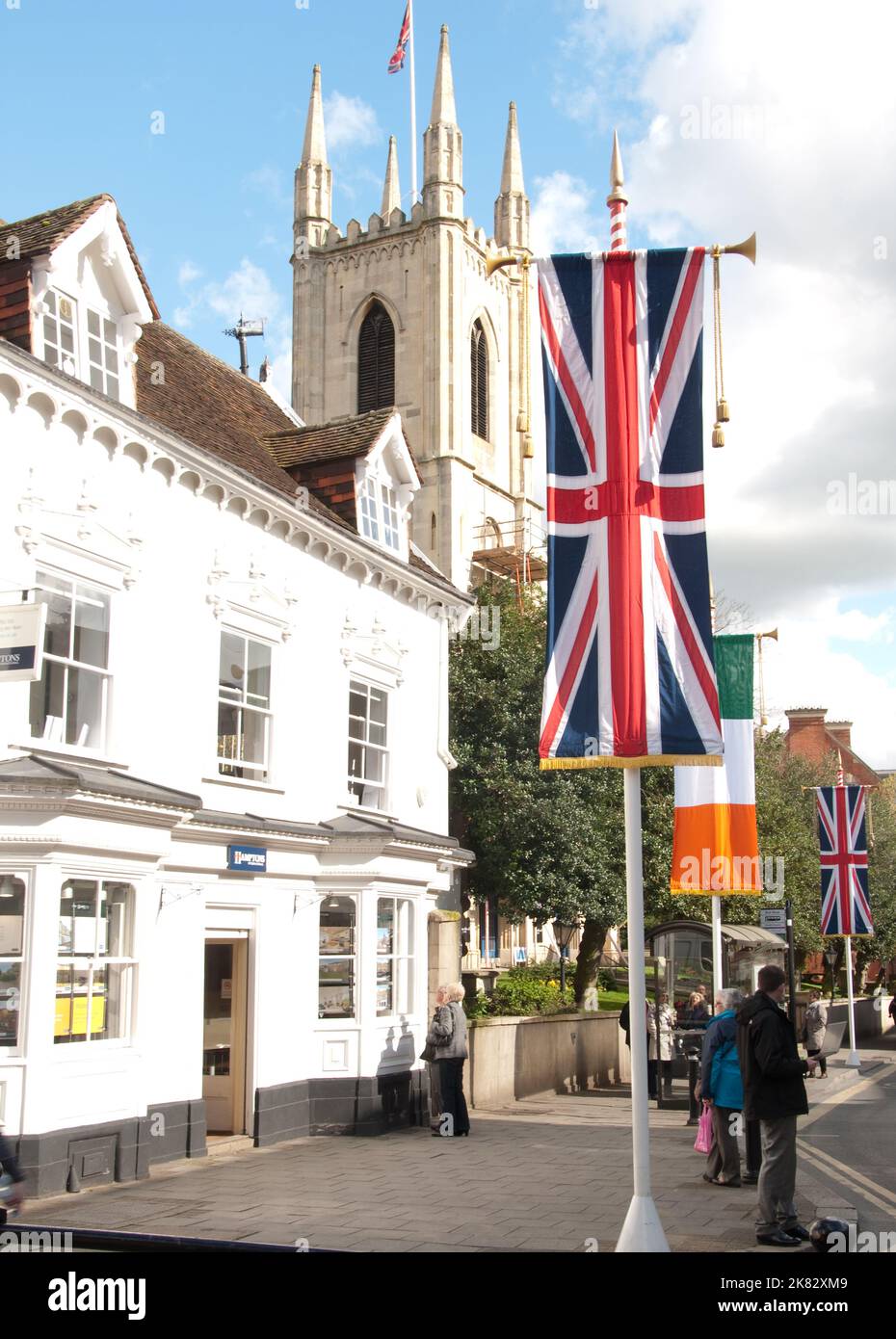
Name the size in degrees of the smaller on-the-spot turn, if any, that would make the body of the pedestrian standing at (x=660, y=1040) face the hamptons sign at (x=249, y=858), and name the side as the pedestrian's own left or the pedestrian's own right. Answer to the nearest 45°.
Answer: approximately 45° to the pedestrian's own right

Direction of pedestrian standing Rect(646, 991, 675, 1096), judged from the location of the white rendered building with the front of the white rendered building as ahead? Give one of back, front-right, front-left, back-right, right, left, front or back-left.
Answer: left

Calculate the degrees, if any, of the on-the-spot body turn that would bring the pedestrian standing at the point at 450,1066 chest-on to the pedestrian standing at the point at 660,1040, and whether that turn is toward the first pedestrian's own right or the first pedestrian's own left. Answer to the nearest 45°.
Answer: approximately 135° to the first pedestrian's own right

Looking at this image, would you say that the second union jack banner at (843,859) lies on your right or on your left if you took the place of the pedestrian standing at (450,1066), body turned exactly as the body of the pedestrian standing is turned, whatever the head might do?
on your right

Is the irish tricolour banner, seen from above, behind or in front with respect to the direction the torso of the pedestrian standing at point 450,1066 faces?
behind

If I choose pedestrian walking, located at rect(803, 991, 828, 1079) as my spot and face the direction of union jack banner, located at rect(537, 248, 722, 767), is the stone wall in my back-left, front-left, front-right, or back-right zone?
front-right

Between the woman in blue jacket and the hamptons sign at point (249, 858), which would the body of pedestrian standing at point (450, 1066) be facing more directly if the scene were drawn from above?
the hamptons sign

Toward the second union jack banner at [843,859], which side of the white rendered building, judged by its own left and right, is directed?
left

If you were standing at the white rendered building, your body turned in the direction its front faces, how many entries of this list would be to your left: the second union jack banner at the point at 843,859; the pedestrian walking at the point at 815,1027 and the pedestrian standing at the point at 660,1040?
3

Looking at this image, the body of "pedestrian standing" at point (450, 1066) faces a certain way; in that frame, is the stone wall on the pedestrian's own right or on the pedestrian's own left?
on the pedestrian's own right

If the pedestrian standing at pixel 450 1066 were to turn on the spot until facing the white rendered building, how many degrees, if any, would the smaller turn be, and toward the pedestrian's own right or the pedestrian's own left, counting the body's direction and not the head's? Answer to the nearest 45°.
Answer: approximately 45° to the pedestrian's own left

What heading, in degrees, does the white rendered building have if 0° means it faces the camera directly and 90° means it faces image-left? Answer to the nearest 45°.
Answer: approximately 315°

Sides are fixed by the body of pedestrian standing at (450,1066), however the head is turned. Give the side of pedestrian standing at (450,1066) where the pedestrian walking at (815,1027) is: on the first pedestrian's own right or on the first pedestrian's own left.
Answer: on the first pedestrian's own right

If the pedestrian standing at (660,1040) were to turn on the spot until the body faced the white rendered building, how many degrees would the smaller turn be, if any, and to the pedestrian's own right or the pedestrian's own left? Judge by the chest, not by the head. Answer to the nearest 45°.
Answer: approximately 45° to the pedestrian's own right

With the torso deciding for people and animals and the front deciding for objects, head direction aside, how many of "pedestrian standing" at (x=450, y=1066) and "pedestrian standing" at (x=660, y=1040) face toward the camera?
1

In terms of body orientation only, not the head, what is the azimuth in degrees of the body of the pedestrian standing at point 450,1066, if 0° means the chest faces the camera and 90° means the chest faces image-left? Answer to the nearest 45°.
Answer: approximately 90°

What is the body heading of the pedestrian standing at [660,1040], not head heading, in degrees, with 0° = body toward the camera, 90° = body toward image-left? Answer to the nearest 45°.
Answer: approximately 0°
